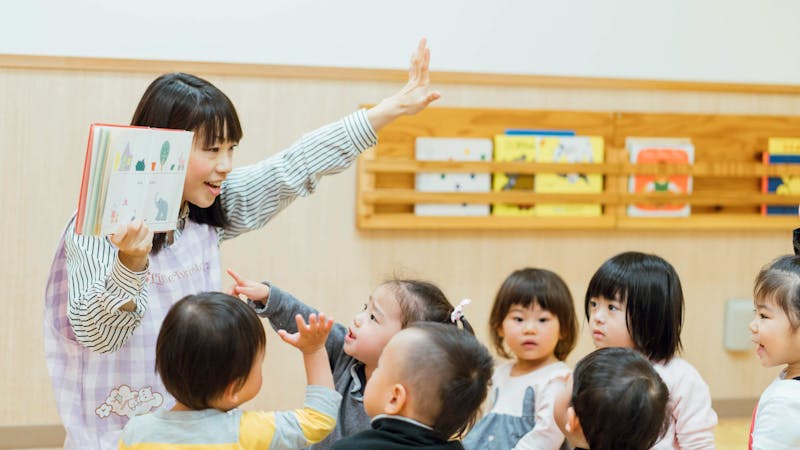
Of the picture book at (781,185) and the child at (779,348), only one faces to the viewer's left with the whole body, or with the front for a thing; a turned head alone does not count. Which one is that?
the child

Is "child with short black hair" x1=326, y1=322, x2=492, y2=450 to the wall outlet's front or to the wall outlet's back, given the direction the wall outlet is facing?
to the front

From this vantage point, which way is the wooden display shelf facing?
toward the camera

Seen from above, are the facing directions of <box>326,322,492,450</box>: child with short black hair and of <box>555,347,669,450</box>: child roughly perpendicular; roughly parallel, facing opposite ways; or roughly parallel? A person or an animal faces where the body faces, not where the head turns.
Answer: roughly parallel

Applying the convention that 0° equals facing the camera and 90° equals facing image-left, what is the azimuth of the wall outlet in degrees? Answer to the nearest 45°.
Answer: approximately 0°

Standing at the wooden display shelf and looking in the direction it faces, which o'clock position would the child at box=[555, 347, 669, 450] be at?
The child is roughly at 12 o'clock from the wooden display shelf.

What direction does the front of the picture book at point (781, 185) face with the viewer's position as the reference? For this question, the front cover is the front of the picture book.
facing the viewer

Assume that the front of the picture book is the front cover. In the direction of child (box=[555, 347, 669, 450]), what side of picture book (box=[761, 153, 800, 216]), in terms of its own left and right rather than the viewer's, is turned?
front

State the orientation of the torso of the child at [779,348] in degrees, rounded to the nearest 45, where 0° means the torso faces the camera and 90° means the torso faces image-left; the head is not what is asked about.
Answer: approximately 90°

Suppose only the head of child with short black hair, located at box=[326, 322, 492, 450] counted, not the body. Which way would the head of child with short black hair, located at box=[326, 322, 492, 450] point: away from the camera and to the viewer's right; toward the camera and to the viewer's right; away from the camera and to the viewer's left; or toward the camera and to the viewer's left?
away from the camera and to the viewer's left

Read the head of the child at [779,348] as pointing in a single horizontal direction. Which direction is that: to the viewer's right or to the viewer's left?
to the viewer's left

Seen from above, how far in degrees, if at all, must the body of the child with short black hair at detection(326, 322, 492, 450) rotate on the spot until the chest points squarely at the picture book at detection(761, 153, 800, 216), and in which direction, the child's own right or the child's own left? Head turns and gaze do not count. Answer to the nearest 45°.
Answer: approximately 90° to the child's own right

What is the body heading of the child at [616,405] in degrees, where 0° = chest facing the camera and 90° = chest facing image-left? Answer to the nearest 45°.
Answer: approximately 135°

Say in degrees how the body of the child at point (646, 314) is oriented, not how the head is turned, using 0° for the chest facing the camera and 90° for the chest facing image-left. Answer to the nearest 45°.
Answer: approximately 45°

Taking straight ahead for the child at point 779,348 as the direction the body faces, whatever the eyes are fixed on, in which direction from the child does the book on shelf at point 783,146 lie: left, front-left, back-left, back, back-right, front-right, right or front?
right

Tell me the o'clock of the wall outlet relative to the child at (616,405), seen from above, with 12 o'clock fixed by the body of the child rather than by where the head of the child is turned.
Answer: The wall outlet is roughly at 2 o'clock from the child.
